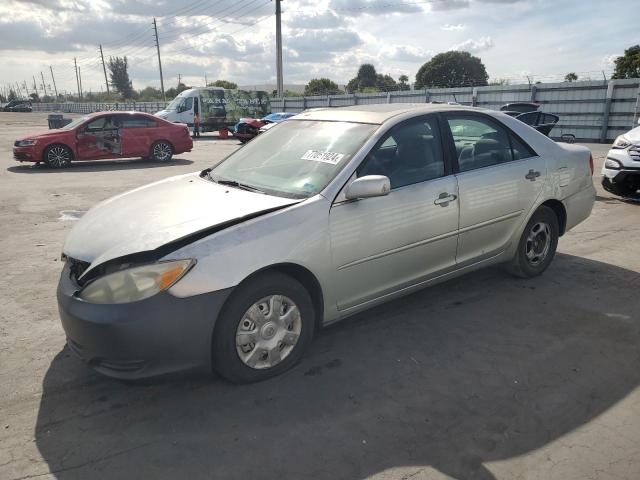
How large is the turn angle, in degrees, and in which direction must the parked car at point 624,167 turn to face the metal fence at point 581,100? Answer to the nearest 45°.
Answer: approximately 135° to its right

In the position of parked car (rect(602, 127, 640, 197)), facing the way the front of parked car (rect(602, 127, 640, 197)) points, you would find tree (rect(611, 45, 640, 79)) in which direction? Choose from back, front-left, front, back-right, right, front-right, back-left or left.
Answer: back-right

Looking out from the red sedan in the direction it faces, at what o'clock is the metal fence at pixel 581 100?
The metal fence is roughly at 6 o'clock from the red sedan.

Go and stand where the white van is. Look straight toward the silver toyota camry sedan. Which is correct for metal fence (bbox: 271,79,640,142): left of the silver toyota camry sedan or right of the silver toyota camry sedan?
left

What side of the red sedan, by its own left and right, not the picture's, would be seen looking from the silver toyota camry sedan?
left

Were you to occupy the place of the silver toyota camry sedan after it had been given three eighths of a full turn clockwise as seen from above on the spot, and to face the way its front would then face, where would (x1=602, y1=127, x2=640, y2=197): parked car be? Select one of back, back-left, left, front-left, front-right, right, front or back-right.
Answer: front-right

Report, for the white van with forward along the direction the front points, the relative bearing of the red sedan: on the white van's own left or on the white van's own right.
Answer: on the white van's own left

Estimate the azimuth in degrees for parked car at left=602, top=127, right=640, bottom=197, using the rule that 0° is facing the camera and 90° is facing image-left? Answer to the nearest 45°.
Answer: approximately 45°

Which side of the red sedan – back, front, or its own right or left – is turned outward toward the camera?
left

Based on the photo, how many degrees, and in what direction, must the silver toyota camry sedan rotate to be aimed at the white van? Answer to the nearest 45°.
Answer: approximately 135° to its right

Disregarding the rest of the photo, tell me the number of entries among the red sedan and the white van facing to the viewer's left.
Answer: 2

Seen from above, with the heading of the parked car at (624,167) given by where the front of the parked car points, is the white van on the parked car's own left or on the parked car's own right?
on the parked car's own right

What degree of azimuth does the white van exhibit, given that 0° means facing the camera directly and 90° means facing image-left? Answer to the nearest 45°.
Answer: approximately 90°

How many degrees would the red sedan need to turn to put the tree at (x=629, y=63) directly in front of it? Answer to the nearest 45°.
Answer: approximately 180°

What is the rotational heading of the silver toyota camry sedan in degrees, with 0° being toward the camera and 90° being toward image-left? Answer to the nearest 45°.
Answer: approximately 45°
